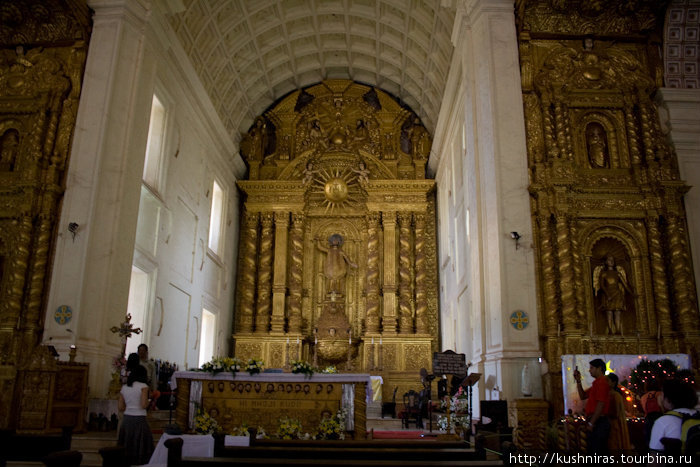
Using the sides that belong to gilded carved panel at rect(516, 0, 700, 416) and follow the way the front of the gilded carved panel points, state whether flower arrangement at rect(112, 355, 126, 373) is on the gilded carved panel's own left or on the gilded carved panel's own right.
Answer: on the gilded carved panel's own right

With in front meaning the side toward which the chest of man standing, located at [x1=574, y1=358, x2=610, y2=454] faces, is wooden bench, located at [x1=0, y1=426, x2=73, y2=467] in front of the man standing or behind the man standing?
in front

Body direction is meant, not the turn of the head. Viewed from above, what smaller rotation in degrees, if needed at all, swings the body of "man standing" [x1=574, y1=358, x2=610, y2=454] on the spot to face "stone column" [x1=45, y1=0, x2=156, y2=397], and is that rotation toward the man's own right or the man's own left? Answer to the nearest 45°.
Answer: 0° — they already face it

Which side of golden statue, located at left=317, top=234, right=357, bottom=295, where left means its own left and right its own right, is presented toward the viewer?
front

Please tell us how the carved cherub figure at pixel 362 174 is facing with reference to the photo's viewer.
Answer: facing the viewer and to the left of the viewer

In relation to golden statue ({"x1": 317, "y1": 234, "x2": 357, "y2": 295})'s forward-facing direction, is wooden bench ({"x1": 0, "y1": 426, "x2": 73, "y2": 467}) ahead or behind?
ahead

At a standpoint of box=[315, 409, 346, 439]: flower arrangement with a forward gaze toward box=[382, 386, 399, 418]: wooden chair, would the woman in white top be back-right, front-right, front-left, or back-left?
back-left

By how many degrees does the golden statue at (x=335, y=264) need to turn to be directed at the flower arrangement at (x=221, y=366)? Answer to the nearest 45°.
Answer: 0° — it already faces it

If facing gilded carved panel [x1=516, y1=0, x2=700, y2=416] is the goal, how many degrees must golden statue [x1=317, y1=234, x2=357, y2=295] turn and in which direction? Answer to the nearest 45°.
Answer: approximately 45° to its left

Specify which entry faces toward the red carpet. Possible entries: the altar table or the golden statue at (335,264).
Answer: the golden statue

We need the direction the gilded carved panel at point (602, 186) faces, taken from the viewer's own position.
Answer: facing the viewer

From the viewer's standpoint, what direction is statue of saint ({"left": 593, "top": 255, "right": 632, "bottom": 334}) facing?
toward the camera

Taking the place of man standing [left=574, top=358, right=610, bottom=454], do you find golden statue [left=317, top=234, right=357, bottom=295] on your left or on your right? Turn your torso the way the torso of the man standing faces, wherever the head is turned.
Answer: on your right

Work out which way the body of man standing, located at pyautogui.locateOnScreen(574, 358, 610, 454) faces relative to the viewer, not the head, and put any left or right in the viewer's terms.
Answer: facing to the left of the viewer

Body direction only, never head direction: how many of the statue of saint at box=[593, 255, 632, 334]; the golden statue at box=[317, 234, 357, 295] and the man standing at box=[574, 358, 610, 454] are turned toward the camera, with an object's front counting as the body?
2
